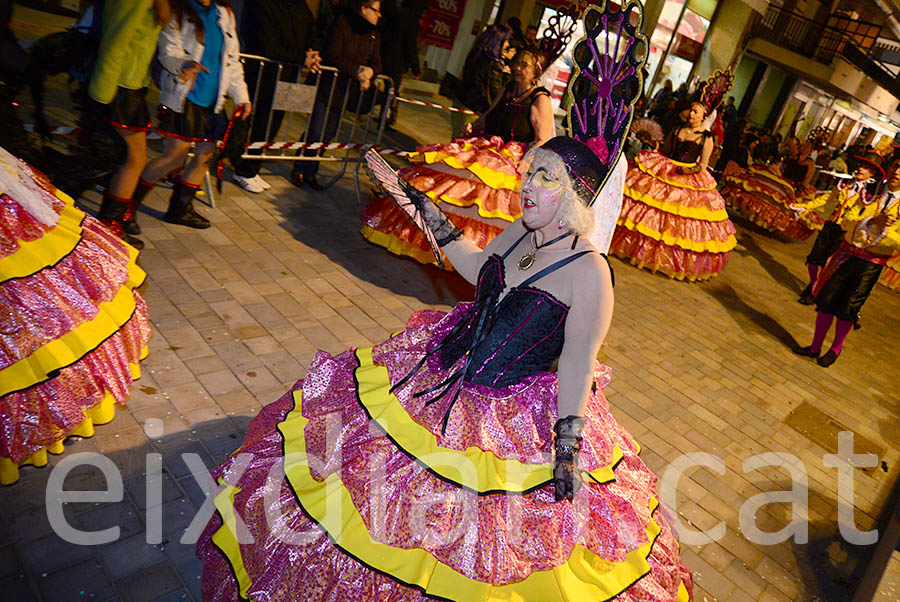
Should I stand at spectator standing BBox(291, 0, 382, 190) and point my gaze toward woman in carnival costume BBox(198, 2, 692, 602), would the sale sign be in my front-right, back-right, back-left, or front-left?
back-left

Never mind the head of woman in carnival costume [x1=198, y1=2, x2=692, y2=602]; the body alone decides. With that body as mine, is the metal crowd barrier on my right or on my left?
on my right

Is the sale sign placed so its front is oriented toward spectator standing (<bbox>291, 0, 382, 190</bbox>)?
yes

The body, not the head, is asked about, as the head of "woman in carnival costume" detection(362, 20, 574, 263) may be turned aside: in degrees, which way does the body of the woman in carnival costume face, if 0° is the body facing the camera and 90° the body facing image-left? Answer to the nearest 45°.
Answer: approximately 45°

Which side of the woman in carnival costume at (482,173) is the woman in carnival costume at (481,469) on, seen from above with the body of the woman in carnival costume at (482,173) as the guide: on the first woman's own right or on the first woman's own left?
on the first woman's own left

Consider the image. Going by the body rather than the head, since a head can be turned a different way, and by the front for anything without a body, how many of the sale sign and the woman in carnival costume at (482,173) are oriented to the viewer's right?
0

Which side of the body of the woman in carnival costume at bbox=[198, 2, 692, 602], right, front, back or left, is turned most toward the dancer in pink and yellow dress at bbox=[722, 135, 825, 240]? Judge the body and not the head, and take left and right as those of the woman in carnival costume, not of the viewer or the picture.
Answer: back

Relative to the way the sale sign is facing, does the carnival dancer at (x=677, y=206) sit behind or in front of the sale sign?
in front

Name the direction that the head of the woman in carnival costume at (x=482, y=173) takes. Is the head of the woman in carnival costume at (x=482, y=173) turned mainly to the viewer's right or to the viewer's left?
to the viewer's left

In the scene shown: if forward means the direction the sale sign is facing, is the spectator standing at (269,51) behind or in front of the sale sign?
in front

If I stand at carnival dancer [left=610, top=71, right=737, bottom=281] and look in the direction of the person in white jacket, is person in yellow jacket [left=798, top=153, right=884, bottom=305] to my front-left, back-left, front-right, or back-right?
back-left
